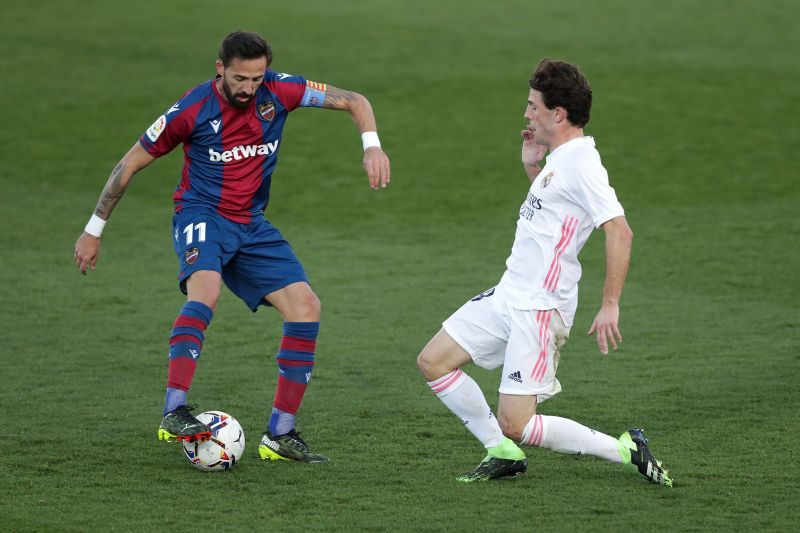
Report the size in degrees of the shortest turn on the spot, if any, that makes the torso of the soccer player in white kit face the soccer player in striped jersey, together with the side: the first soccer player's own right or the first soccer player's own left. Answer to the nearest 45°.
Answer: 0° — they already face them

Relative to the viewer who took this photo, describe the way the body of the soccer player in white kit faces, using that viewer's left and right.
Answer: facing to the left of the viewer

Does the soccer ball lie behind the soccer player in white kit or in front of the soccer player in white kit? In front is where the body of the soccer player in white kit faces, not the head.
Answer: in front

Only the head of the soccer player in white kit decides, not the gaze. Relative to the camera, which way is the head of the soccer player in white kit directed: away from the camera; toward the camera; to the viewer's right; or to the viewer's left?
to the viewer's left
